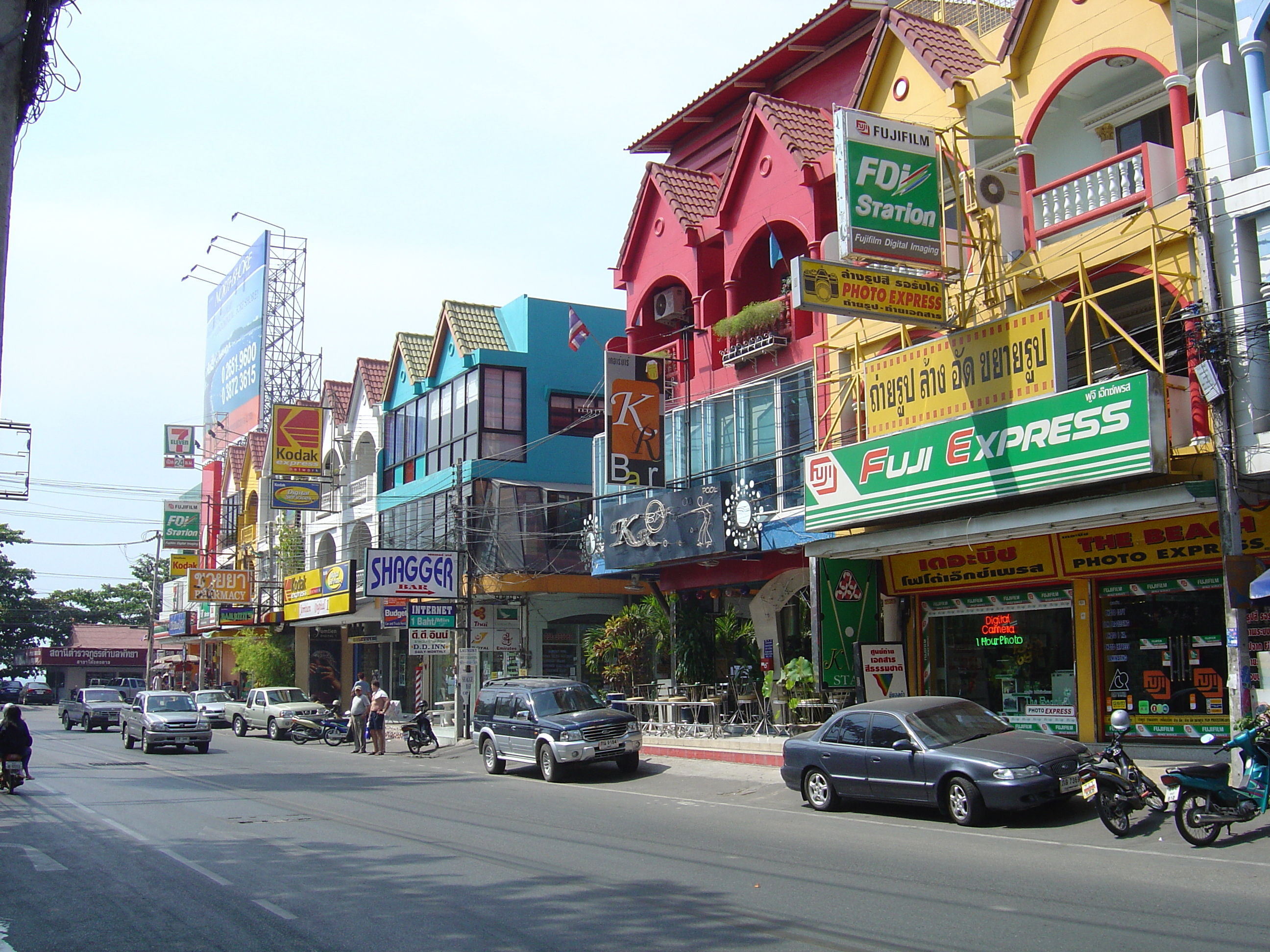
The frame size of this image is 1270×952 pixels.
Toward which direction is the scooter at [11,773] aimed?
away from the camera

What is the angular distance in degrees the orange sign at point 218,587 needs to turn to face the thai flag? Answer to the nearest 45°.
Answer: approximately 45° to its left

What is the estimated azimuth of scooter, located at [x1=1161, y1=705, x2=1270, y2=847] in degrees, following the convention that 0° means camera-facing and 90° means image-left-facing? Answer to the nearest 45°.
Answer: approximately 225°

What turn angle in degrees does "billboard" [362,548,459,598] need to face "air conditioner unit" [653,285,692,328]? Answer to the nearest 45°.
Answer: approximately 45° to its left

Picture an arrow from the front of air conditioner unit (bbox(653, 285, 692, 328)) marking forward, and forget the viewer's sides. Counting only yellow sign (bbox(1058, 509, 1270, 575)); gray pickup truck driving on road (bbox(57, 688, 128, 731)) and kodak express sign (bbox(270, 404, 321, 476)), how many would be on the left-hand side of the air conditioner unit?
1

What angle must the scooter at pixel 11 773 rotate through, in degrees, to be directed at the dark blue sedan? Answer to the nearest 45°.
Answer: approximately 135° to its right

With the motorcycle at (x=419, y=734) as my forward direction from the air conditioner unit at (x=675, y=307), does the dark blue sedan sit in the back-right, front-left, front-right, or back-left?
back-left

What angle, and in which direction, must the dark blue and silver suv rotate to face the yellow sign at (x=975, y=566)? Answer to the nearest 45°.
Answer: approximately 45° to its left

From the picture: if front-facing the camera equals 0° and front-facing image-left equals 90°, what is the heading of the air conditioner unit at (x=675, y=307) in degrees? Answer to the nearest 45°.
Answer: approximately 45°

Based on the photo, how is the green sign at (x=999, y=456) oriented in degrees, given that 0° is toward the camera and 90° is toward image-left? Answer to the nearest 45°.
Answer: approximately 45°

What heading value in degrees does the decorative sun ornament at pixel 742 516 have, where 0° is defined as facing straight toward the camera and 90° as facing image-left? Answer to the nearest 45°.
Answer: approximately 45°
